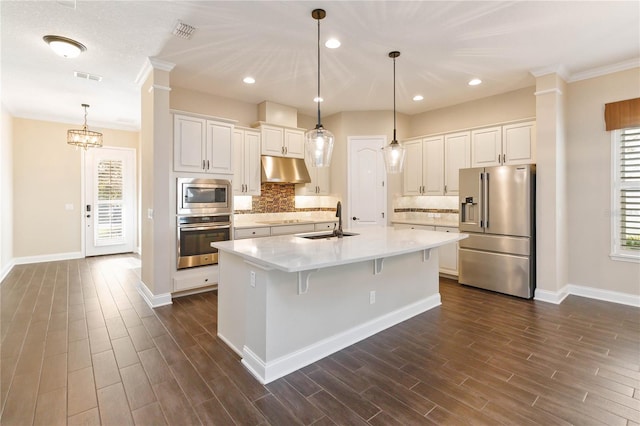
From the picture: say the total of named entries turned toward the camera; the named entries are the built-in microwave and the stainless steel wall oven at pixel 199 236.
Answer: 2

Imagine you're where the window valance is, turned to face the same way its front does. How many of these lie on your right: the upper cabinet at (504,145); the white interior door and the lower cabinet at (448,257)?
3

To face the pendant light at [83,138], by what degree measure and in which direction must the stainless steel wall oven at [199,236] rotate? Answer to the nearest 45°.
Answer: approximately 135° to its right

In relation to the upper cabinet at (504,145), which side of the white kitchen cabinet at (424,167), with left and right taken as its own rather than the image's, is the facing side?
left

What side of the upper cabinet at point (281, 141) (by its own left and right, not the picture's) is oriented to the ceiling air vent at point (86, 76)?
right

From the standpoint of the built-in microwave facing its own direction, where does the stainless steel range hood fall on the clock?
The stainless steel range hood is roughly at 8 o'clock from the built-in microwave.

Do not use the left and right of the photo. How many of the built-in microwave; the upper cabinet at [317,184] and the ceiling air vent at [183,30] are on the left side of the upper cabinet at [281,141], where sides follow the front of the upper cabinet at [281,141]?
1

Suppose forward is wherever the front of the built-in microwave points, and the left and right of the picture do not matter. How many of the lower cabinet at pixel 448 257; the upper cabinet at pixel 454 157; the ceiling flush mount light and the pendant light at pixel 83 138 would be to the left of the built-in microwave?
2
